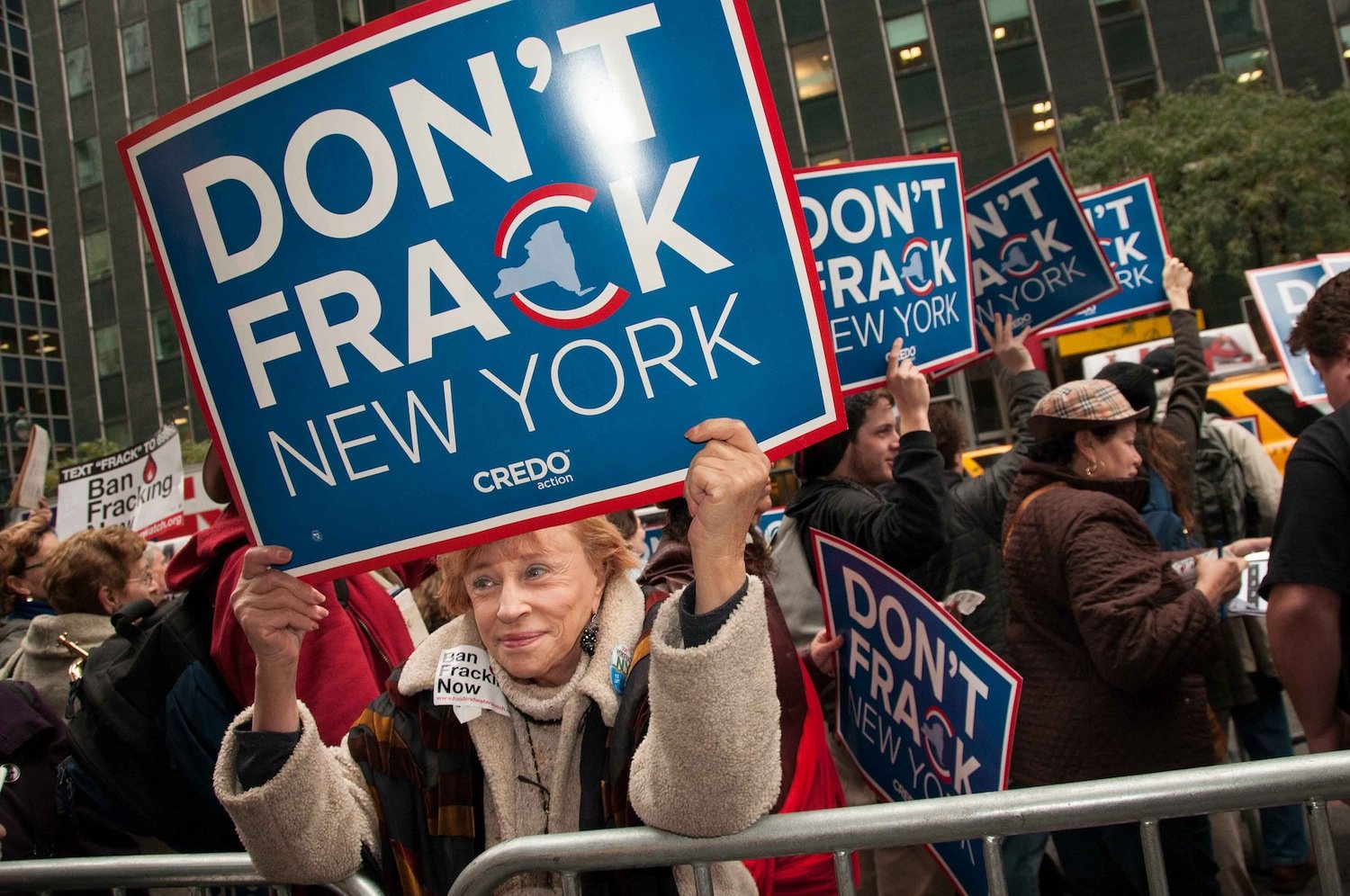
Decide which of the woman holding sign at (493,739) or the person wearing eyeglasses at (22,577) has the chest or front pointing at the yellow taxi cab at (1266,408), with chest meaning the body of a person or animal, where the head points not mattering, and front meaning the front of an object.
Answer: the person wearing eyeglasses

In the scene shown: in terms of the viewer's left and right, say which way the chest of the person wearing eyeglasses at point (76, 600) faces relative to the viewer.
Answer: facing away from the viewer and to the right of the viewer

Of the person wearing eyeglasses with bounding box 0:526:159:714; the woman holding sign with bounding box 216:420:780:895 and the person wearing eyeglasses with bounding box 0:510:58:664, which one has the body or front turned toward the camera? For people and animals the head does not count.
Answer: the woman holding sign

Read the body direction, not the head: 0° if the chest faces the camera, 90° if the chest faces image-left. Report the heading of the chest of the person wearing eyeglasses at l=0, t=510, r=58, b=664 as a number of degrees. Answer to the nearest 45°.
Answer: approximately 270°

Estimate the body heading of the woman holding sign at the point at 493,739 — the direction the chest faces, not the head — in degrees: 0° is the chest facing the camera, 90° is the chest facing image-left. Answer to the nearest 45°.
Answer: approximately 0°

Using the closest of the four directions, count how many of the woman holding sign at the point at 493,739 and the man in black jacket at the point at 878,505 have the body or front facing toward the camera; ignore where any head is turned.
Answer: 1

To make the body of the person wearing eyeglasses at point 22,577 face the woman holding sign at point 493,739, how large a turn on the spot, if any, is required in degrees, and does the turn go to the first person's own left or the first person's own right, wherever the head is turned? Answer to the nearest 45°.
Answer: approximately 90° to the first person's own right

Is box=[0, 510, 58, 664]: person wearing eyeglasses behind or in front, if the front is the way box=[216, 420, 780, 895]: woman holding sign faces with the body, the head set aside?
behind
